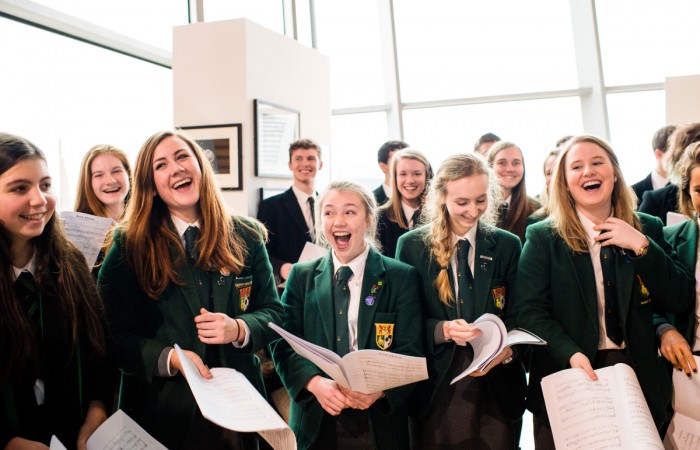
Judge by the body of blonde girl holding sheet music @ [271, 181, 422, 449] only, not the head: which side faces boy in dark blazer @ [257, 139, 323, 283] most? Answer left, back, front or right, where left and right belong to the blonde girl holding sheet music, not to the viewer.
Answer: back

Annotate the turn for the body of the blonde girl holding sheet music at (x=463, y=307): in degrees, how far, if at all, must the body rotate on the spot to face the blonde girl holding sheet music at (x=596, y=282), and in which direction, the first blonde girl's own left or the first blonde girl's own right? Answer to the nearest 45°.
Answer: approximately 90° to the first blonde girl's own left

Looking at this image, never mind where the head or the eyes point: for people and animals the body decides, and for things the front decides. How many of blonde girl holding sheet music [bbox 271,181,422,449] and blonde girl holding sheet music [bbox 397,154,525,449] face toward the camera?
2

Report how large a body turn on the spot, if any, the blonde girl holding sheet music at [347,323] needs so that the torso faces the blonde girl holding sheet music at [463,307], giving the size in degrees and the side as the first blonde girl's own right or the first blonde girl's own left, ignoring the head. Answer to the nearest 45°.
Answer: approximately 90° to the first blonde girl's own left

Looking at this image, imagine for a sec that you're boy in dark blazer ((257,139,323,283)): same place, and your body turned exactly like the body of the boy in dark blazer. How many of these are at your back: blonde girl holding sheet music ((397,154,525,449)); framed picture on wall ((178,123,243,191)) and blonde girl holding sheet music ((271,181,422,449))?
1
